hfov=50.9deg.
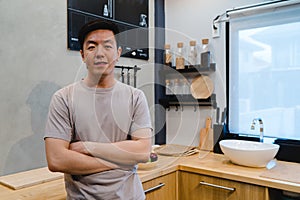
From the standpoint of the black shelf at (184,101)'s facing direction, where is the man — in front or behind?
in front

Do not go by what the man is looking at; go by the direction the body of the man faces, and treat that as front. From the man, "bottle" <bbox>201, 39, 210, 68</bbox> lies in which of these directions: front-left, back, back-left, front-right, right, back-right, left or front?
back-left

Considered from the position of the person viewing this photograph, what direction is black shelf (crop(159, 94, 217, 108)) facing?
facing the viewer

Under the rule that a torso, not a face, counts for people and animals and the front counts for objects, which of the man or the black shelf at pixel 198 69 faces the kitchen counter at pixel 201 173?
the black shelf

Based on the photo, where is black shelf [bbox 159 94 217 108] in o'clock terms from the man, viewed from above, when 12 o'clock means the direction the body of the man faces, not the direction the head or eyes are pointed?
The black shelf is roughly at 7 o'clock from the man.

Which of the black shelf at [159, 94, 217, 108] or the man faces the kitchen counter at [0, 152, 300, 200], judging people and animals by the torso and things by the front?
the black shelf

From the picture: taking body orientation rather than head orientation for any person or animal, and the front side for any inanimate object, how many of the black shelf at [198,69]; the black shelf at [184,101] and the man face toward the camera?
3

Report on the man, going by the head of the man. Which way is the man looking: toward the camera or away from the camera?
toward the camera

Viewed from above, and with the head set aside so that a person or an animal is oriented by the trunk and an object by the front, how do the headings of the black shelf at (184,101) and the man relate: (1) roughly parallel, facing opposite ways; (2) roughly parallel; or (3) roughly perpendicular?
roughly parallel

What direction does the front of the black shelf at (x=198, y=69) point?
toward the camera

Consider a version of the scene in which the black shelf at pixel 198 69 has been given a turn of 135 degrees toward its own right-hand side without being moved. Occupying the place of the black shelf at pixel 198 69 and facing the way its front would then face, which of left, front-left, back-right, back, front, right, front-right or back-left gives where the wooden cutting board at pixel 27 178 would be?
left
